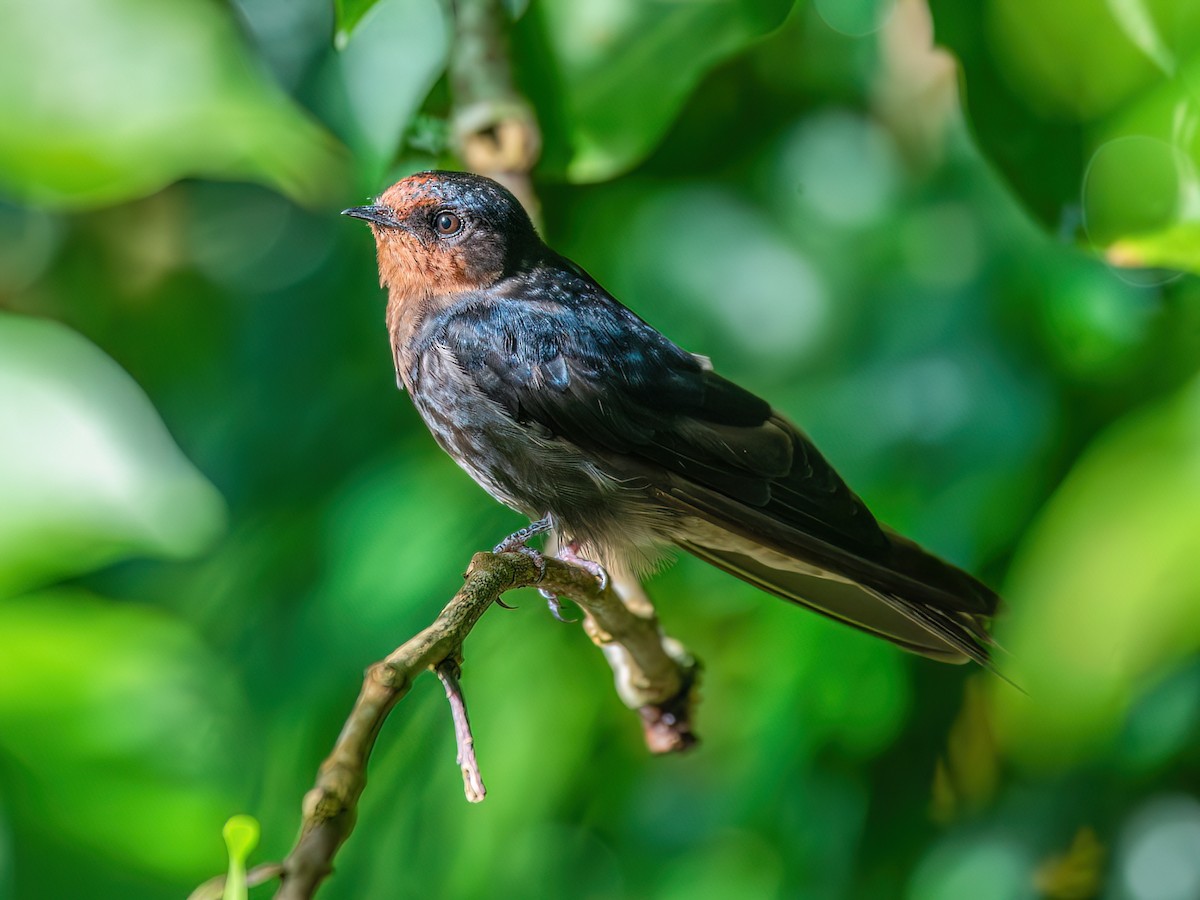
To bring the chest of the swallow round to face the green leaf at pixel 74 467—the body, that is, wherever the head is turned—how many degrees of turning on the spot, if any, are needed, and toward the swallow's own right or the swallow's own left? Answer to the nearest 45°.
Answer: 0° — it already faces it

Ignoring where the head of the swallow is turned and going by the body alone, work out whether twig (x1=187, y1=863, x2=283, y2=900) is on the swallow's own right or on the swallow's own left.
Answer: on the swallow's own left

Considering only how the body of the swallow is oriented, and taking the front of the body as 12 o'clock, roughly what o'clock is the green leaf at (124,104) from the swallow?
The green leaf is roughly at 1 o'clock from the swallow.

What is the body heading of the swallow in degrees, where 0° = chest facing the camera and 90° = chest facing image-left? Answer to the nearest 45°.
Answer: approximately 90°
